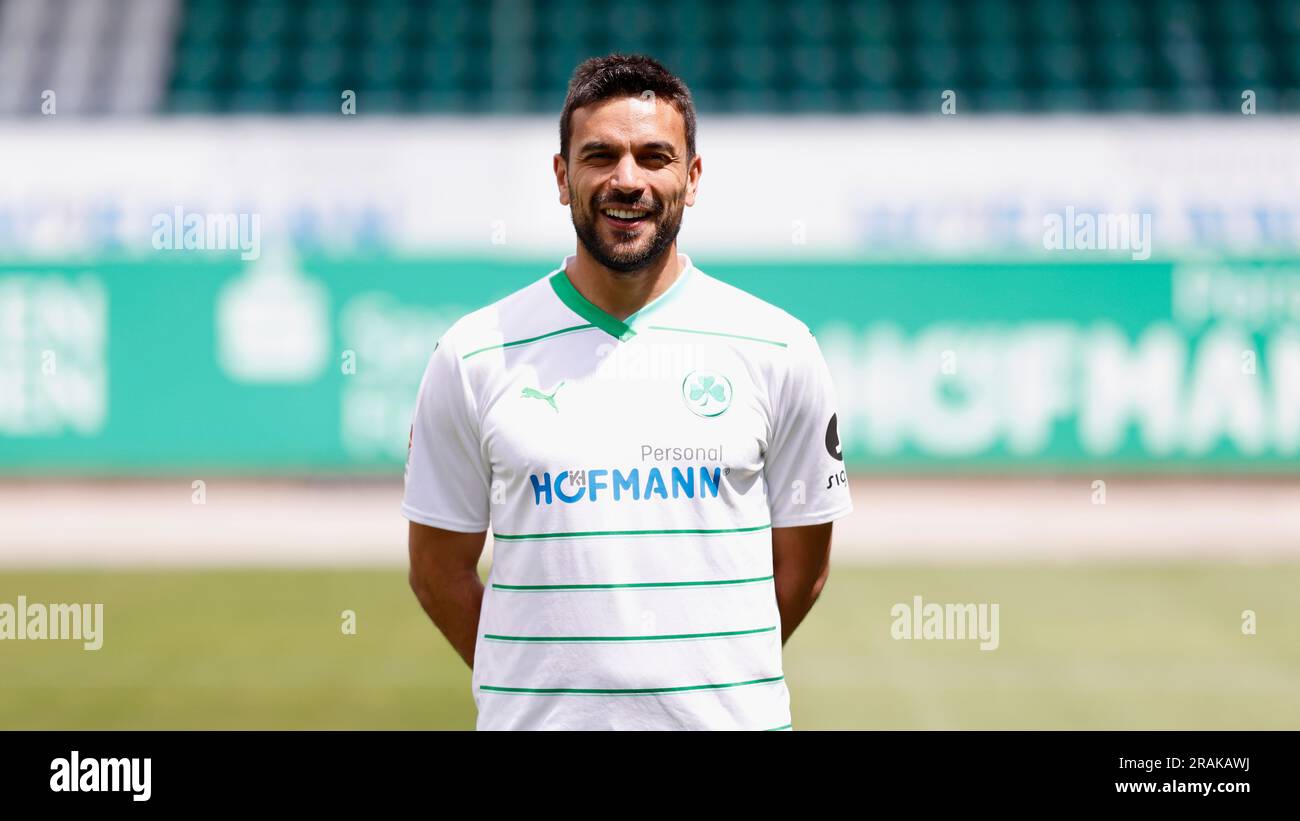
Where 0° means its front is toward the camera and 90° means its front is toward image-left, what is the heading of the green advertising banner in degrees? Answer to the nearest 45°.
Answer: approximately 0°

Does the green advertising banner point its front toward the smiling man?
yes

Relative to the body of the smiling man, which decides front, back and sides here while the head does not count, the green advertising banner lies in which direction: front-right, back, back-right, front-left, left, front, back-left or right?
back

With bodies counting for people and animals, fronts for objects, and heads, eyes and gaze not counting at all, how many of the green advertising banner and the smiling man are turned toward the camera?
2

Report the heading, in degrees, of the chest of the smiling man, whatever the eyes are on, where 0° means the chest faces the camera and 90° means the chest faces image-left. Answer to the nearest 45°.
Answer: approximately 0°
